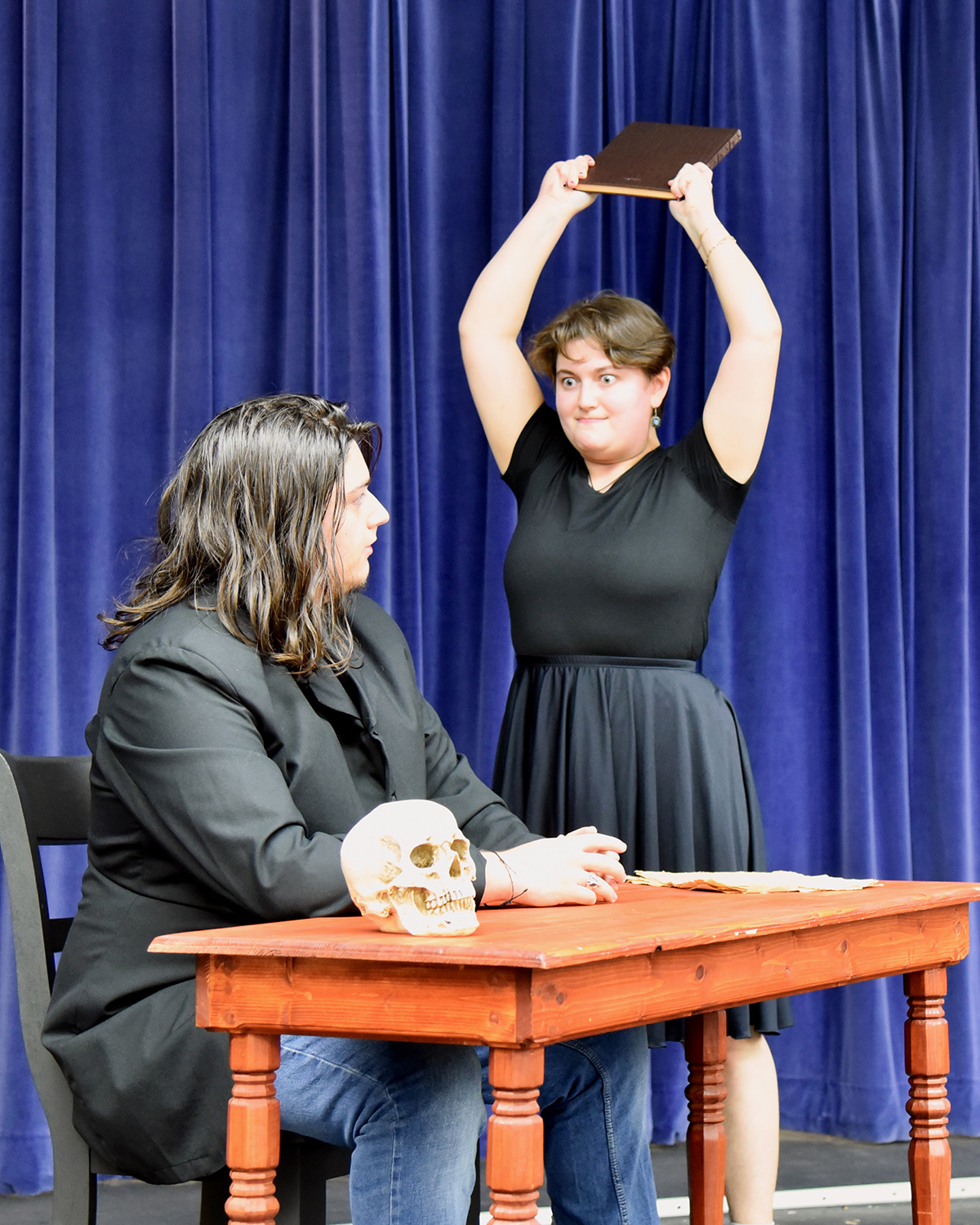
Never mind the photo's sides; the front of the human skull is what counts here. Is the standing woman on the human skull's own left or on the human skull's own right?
on the human skull's own left

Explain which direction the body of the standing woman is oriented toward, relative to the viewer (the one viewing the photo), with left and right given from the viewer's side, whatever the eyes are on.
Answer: facing the viewer and to the left of the viewer

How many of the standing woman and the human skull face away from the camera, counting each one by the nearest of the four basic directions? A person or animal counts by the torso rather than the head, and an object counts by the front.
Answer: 0

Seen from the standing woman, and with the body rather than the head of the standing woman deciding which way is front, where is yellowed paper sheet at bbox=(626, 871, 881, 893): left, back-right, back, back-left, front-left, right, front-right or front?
front-left

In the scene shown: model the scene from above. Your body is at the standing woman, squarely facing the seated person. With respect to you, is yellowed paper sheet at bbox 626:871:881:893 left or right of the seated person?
left

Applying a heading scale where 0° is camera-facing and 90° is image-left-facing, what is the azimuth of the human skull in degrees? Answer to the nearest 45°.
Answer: approximately 315°

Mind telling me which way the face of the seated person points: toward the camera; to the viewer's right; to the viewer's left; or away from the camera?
to the viewer's right

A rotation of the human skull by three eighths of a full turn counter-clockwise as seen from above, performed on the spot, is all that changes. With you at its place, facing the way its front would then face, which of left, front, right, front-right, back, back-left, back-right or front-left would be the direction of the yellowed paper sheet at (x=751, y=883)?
front-right
